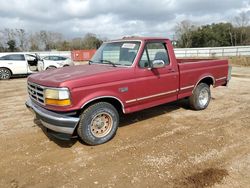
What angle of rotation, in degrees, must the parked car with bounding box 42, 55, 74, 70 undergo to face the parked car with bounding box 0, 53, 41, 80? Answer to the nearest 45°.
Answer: approximately 135° to its right

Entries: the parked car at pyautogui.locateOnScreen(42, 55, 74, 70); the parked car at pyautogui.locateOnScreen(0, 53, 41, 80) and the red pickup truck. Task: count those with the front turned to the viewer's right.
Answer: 2

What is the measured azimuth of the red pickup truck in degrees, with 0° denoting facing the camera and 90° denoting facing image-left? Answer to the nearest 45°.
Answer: approximately 45°

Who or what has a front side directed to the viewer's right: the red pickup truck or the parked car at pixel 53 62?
the parked car

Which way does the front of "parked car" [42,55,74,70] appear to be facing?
to the viewer's right

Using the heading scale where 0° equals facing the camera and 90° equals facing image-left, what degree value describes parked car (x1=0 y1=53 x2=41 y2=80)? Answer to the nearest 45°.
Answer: approximately 270°

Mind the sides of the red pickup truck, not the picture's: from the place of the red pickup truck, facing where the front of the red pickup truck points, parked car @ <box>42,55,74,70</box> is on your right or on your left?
on your right

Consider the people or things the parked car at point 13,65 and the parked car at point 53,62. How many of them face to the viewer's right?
2

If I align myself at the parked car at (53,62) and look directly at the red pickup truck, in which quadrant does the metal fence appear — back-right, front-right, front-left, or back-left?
back-left
